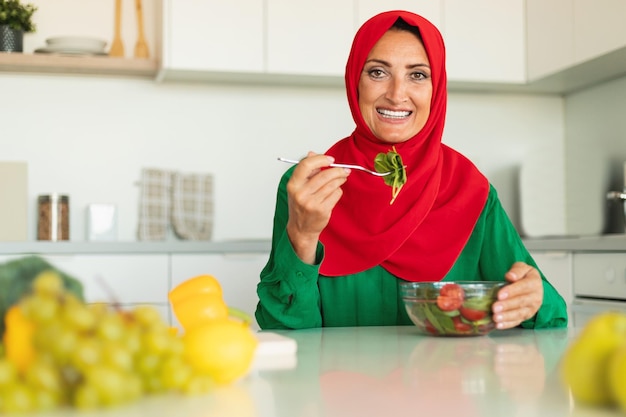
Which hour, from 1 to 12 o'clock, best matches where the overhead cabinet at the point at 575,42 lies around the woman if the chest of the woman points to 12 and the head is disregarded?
The overhead cabinet is roughly at 7 o'clock from the woman.

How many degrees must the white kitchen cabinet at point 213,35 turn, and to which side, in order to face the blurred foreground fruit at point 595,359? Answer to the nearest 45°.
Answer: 0° — it already faces it

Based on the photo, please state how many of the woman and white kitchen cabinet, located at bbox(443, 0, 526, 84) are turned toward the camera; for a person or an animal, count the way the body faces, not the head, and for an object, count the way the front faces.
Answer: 2

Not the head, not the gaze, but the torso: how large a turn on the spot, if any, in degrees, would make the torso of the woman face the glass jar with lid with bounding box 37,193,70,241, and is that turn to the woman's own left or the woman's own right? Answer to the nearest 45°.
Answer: approximately 135° to the woman's own right
